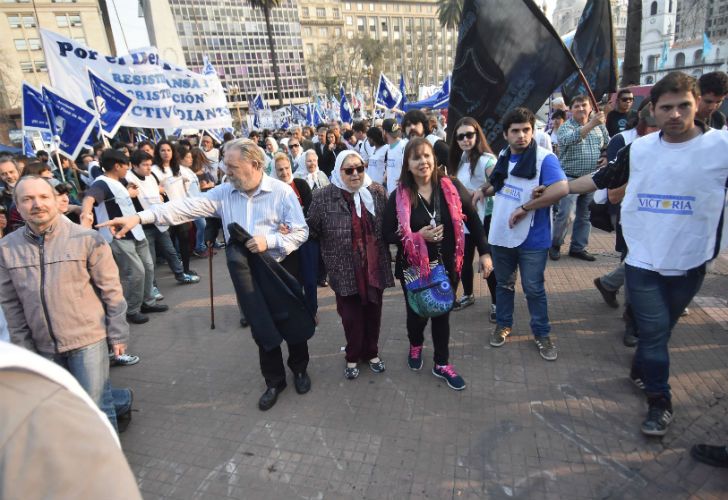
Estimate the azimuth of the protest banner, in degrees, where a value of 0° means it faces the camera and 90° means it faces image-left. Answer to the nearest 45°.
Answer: approximately 0°

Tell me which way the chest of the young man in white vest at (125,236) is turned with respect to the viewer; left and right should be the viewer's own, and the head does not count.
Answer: facing to the right of the viewer

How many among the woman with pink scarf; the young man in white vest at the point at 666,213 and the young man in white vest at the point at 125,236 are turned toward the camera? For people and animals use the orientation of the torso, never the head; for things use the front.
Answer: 2

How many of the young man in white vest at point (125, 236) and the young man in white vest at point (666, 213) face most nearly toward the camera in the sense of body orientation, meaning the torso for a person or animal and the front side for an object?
1

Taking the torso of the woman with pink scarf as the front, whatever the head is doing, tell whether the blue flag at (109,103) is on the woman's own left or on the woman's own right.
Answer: on the woman's own right

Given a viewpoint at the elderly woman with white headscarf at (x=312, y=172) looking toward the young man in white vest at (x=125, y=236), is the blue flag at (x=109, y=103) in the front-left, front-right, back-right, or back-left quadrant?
front-right

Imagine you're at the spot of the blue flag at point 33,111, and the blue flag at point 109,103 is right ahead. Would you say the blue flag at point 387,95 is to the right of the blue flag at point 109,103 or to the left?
left

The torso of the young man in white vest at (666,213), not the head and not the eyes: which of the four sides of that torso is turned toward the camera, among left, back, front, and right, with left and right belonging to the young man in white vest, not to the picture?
front

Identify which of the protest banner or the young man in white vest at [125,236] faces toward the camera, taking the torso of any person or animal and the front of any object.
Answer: the protest banner

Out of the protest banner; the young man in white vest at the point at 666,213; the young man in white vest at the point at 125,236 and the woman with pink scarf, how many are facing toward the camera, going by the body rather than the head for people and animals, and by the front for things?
3

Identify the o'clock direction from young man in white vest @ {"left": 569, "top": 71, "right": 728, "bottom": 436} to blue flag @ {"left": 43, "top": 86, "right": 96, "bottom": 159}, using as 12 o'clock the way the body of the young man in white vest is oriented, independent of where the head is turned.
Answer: The blue flag is roughly at 3 o'clock from the young man in white vest.

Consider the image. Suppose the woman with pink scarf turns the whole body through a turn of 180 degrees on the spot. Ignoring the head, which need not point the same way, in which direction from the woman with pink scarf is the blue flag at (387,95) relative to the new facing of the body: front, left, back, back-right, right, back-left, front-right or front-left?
front

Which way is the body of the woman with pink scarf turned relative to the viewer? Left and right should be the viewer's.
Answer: facing the viewer
